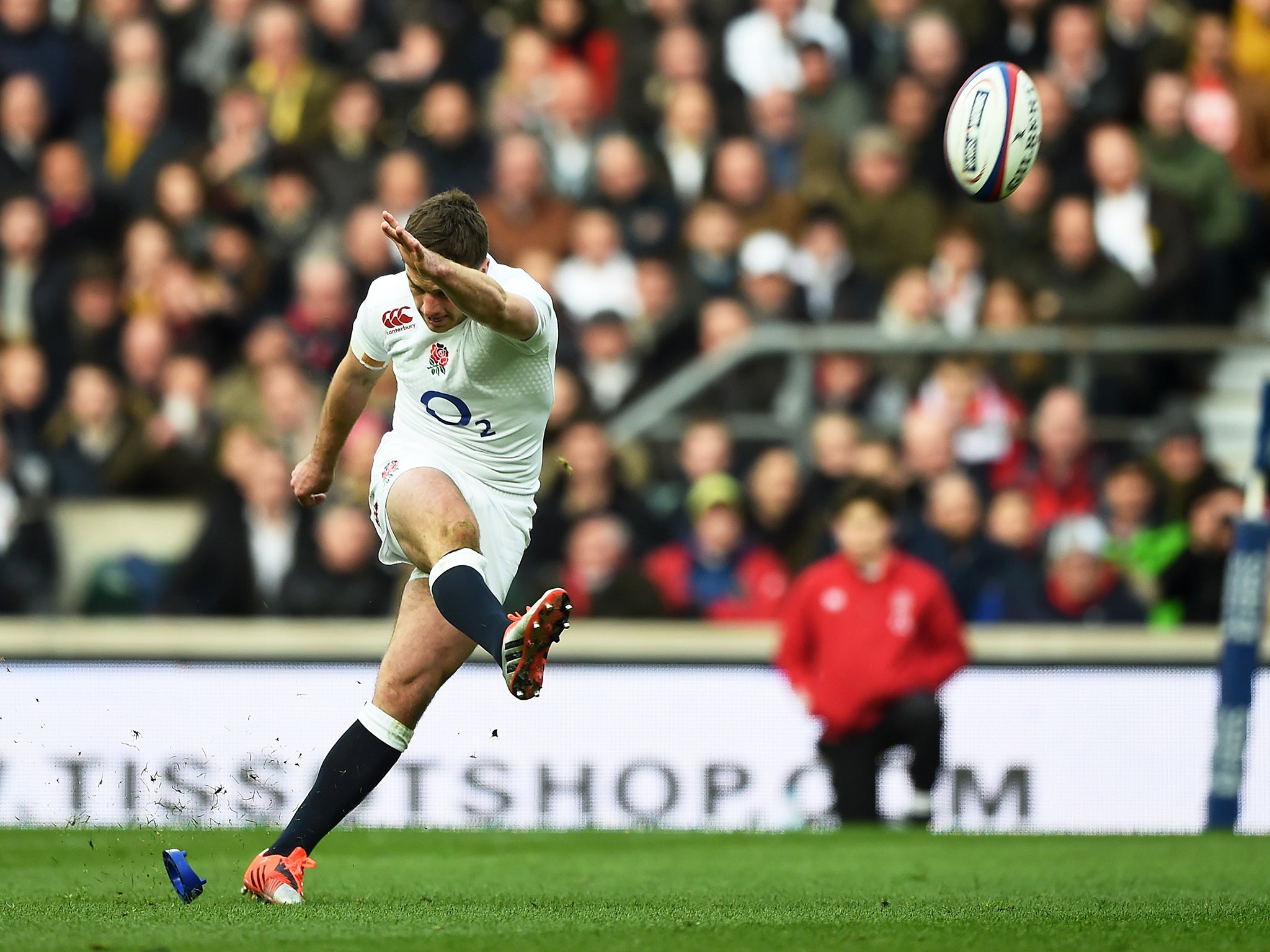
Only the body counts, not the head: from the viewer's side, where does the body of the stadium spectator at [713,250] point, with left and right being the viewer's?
facing the viewer

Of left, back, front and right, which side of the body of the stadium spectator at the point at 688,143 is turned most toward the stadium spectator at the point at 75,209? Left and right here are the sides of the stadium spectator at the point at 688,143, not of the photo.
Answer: right

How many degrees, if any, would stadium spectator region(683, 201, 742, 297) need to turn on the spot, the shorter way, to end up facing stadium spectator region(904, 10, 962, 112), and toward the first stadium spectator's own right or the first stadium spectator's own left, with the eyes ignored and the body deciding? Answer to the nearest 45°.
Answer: approximately 135° to the first stadium spectator's own left

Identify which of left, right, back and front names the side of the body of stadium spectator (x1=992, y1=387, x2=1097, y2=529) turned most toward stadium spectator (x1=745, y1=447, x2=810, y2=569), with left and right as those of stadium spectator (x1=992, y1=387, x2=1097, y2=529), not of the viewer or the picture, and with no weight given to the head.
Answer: right

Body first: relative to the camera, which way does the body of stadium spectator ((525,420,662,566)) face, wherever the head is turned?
toward the camera

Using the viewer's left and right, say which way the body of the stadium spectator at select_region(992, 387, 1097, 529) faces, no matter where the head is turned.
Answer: facing the viewer

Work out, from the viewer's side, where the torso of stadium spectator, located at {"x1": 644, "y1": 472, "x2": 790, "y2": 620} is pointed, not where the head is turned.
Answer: toward the camera

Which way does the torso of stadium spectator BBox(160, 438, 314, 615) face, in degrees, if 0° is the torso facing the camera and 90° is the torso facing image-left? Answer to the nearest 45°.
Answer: approximately 315°

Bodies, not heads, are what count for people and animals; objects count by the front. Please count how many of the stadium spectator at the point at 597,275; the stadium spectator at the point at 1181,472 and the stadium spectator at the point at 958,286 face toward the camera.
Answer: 3

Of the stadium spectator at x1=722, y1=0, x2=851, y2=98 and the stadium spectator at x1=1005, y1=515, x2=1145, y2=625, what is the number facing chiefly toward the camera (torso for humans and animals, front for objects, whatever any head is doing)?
2

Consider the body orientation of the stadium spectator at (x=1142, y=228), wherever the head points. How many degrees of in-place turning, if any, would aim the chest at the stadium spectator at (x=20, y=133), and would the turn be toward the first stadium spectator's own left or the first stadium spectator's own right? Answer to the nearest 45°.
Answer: approximately 45° to the first stadium spectator's own right

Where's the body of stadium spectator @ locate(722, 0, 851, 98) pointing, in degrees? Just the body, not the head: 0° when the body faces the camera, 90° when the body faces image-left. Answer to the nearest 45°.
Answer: approximately 0°
